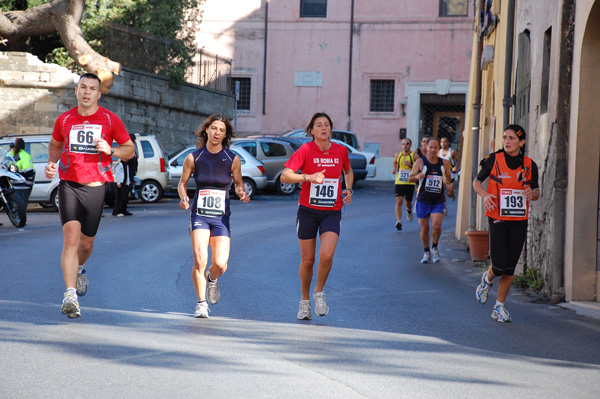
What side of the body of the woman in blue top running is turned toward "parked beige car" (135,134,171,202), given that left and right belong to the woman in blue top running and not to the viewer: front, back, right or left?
back

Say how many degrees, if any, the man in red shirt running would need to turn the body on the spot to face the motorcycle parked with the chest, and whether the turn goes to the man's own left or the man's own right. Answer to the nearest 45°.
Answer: approximately 180°

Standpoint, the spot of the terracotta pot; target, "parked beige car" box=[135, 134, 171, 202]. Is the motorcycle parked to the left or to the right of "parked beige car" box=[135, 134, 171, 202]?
left

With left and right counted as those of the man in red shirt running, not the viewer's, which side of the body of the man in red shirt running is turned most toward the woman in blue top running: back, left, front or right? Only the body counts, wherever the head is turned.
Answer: left

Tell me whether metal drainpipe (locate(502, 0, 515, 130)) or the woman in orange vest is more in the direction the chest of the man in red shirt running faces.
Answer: the woman in orange vest

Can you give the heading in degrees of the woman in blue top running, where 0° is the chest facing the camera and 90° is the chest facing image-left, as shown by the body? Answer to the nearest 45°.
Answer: approximately 0°

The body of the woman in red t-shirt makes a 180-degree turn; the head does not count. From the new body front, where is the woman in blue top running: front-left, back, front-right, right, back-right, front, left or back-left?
left

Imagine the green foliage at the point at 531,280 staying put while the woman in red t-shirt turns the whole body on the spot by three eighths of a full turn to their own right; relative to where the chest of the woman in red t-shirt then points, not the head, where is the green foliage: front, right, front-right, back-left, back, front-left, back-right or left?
right

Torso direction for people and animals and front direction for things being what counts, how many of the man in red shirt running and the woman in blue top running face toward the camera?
2

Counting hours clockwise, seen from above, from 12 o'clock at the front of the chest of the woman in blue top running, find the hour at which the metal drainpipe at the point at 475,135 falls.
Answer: The metal drainpipe is roughly at 7 o'clock from the woman in blue top running.

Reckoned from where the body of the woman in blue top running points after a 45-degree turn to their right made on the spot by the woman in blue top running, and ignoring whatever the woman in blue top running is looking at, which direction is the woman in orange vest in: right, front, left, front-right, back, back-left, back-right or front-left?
back-left

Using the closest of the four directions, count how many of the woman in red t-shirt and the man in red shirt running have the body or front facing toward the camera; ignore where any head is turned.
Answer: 2
